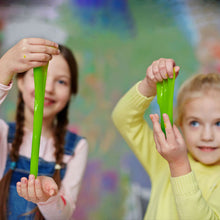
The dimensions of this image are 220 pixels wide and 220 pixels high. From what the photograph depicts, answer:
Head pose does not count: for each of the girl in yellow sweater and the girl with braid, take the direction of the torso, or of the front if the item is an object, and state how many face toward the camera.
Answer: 2

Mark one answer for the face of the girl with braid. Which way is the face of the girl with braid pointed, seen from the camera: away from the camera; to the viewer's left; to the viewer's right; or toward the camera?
toward the camera

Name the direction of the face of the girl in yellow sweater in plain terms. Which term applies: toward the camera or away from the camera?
toward the camera

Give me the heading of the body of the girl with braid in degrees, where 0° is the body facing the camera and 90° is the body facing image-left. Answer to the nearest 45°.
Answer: approximately 0°

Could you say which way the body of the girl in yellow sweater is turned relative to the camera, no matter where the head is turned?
toward the camera

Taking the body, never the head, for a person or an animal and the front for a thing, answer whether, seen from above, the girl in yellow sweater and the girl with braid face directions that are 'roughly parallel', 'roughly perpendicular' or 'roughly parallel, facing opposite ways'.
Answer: roughly parallel
